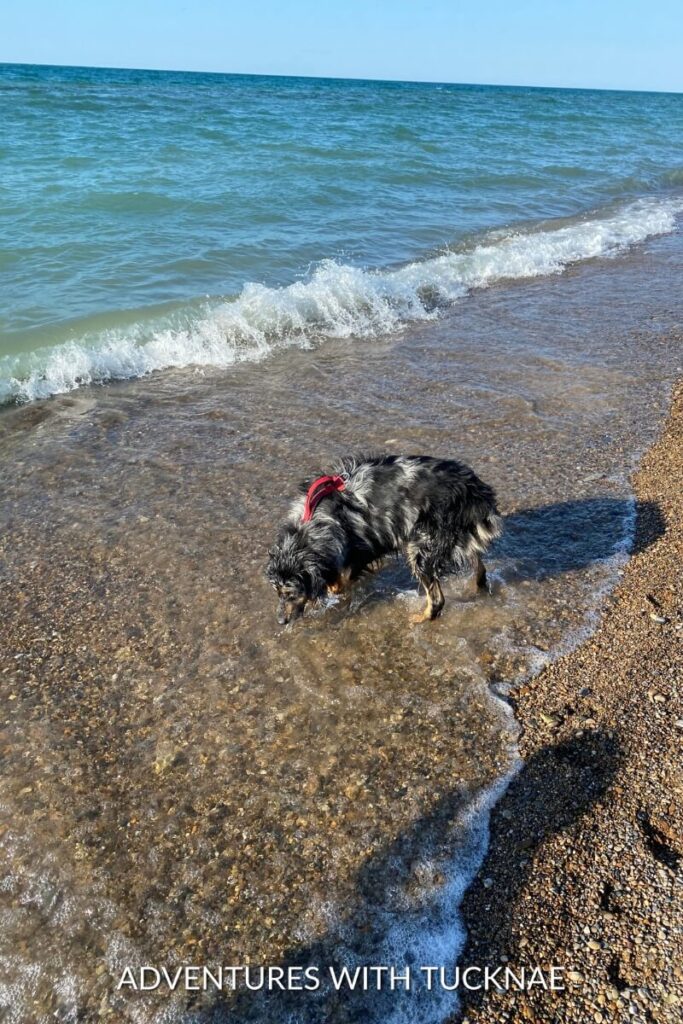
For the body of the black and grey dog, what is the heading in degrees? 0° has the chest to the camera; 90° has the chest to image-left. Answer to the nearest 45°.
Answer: approximately 90°
